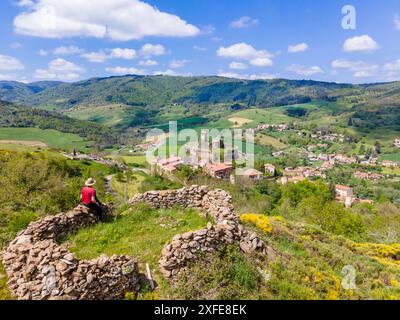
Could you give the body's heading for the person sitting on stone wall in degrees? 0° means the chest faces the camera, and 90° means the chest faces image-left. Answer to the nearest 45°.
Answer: approximately 225°

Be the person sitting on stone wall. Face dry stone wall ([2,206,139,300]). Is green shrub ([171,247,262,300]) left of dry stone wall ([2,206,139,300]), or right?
left

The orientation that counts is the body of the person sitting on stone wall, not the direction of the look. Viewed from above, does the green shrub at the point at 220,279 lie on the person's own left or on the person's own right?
on the person's own right

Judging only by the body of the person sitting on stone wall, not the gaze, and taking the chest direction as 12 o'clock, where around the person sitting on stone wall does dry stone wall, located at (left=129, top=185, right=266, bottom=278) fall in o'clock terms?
The dry stone wall is roughly at 3 o'clock from the person sitting on stone wall.
